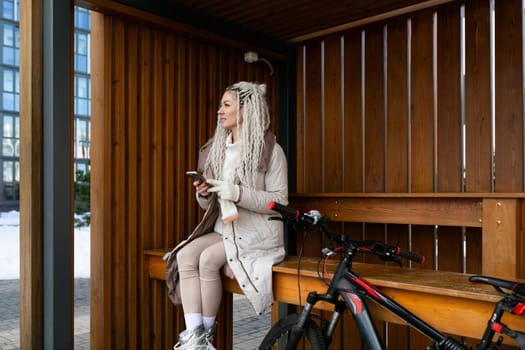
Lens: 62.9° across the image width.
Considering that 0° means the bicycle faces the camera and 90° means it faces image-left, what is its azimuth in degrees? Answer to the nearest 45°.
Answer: approximately 45°

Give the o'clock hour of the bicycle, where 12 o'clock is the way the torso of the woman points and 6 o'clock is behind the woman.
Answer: The bicycle is roughly at 9 o'clock from the woman.
